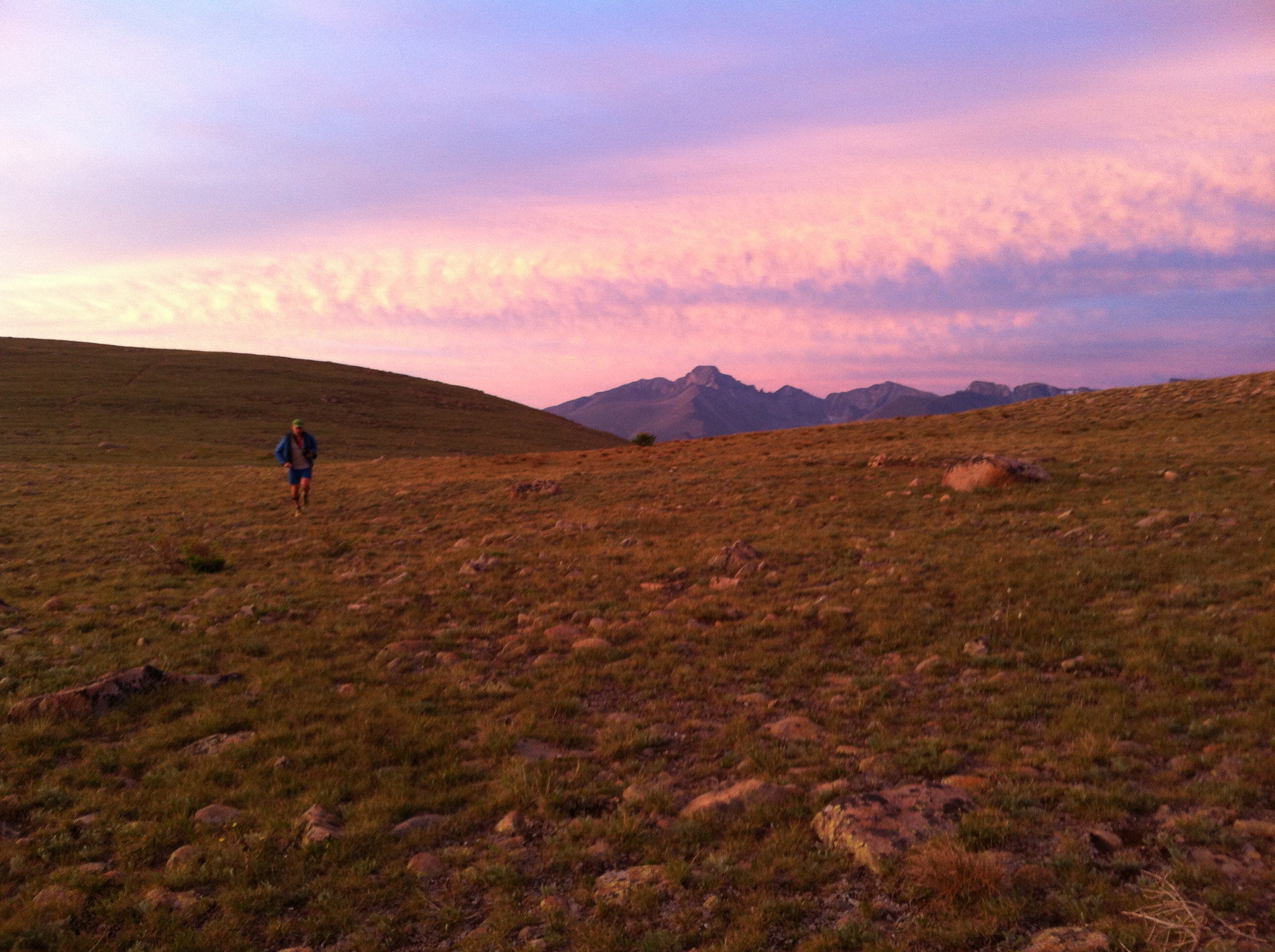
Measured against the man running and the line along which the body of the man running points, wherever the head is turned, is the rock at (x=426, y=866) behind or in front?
in front

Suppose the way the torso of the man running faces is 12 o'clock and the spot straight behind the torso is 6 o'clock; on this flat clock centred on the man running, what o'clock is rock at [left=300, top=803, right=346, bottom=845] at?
The rock is roughly at 12 o'clock from the man running.

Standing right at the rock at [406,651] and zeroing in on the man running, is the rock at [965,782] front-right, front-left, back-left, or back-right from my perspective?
back-right

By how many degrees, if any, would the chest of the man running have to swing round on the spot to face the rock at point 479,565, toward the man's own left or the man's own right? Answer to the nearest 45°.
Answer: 0° — they already face it

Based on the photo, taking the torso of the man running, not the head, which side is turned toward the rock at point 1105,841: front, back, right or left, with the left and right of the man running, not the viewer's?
front

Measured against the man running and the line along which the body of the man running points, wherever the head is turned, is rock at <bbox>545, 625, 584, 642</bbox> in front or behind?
in front

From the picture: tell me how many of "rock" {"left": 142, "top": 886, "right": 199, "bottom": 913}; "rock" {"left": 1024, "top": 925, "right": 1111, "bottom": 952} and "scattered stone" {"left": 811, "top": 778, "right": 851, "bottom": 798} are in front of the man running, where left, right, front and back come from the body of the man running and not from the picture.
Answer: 3

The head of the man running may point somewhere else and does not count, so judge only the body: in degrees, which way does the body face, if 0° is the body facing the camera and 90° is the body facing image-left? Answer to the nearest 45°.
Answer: approximately 0°
